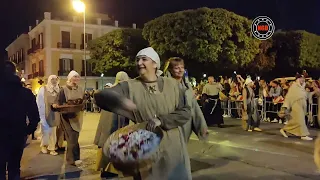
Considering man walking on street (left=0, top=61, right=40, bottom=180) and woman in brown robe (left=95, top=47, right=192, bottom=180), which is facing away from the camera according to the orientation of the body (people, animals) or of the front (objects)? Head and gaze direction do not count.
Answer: the man walking on street

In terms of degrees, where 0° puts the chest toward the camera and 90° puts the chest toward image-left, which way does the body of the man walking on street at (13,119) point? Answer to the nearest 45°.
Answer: approximately 180°

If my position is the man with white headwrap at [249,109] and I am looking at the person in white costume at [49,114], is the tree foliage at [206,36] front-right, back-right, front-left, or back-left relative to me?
back-right

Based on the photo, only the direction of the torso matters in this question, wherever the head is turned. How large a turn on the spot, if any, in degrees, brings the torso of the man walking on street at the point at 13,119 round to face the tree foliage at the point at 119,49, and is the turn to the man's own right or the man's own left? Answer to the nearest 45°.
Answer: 0° — they already face it

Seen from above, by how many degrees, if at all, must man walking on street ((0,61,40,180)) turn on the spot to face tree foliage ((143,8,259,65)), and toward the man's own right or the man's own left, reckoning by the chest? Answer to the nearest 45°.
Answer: approximately 45° to the man's own right

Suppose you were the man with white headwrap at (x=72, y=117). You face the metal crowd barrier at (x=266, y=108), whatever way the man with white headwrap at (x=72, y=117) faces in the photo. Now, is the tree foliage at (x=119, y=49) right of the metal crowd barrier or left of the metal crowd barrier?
left

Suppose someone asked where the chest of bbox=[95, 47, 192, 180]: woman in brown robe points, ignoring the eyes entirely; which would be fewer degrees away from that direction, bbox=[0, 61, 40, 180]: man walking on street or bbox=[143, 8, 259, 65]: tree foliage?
the man walking on street

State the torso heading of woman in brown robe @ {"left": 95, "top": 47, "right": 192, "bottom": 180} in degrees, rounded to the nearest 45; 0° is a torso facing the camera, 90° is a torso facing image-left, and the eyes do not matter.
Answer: approximately 45°

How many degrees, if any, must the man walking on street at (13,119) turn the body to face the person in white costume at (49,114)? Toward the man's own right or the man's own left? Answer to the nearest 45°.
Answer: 0° — they already face them

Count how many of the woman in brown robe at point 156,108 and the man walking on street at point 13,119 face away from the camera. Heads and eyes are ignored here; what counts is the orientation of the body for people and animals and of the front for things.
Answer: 1
